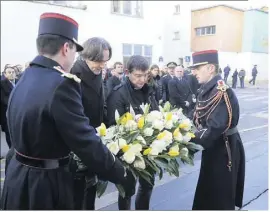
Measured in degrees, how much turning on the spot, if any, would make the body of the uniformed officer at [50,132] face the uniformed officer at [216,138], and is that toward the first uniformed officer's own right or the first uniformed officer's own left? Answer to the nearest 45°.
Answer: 0° — they already face them

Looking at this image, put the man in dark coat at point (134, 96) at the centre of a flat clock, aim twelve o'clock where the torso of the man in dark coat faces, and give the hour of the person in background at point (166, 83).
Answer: The person in background is roughly at 8 o'clock from the man in dark coat.

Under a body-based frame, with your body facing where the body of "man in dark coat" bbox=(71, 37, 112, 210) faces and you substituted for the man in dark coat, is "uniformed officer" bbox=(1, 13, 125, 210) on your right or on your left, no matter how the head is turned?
on your right

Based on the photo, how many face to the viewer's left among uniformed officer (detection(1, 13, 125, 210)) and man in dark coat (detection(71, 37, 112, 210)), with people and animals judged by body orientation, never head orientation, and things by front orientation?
0

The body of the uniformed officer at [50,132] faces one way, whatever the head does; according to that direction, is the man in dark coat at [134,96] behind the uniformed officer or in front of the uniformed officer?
in front

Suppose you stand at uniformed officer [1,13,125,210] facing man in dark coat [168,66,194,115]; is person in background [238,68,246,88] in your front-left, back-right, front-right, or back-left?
front-right

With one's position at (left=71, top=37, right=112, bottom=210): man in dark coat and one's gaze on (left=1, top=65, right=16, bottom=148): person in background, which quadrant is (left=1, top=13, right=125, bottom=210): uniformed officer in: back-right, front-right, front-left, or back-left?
back-left

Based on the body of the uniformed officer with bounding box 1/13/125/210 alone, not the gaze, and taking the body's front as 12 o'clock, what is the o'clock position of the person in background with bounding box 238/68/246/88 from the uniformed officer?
The person in background is roughly at 12 o'clock from the uniformed officer.

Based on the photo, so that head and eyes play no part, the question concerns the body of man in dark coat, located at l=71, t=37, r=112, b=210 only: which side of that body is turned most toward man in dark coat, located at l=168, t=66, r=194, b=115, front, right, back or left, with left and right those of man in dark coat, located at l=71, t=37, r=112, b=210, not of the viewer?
left

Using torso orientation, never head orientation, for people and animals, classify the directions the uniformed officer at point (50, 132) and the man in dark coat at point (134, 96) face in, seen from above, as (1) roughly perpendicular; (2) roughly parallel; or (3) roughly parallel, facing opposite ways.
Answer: roughly perpendicular

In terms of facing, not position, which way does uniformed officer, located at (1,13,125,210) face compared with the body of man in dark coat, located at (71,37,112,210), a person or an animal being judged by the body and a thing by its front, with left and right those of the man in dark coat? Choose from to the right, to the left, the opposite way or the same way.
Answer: to the left

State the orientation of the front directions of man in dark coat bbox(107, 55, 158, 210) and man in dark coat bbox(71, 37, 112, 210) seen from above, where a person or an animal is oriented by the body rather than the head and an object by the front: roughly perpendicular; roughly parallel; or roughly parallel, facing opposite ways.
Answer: roughly parallel

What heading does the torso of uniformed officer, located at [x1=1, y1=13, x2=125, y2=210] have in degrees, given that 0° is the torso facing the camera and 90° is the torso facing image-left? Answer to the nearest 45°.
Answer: approximately 225°

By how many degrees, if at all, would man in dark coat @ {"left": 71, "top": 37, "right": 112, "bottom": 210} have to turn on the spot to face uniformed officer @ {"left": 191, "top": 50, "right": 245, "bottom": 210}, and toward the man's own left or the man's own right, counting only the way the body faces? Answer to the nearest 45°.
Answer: approximately 45° to the man's own left

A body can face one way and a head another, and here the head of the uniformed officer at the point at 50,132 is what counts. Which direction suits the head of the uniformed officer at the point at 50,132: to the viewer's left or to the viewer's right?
to the viewer's right

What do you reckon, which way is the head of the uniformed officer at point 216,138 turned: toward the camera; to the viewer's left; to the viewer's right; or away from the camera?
to the viewer's left
